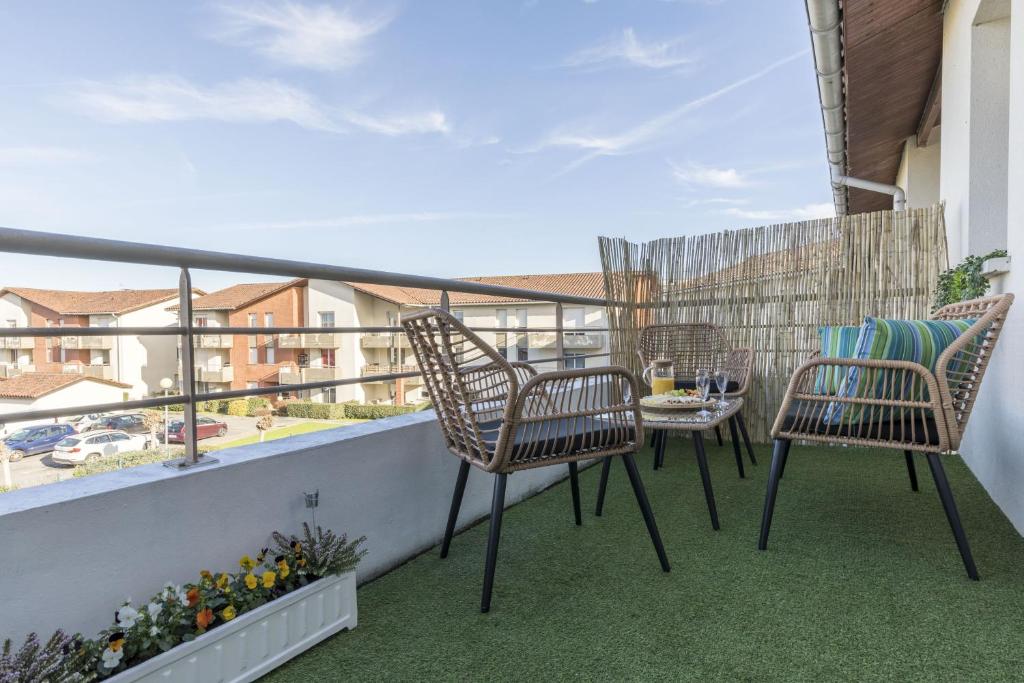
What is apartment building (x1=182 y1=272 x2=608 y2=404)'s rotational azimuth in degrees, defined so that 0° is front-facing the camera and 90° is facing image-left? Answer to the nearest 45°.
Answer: approximately 0°

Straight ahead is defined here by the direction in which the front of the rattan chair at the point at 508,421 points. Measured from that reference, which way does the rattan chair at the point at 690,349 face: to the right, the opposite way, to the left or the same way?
to the right

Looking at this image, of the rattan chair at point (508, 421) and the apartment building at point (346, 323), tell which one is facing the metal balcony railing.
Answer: the apartment building

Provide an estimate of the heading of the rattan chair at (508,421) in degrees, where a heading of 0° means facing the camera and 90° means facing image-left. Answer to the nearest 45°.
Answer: approximately 225°

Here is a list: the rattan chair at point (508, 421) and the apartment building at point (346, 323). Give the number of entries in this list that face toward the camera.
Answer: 1

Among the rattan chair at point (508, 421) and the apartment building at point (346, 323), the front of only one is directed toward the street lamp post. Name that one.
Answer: the apartment building
